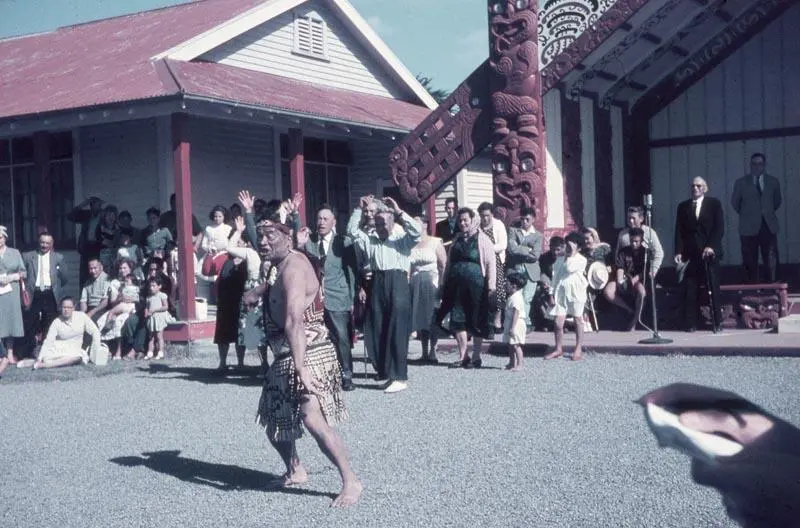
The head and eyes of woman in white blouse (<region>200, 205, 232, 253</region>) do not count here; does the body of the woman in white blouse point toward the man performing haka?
yes

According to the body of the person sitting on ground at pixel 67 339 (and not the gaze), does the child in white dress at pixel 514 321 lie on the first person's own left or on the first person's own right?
on the first person's own left

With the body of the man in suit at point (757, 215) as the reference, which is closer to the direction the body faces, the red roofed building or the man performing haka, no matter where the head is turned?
the man performing haka

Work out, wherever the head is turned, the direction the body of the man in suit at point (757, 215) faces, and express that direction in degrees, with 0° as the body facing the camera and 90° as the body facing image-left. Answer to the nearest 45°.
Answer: approximately 0°

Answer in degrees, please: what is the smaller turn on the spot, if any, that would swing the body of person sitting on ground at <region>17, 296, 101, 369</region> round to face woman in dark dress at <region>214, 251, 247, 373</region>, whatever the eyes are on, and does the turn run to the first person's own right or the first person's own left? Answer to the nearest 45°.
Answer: approximately 45° to the first person's own left
